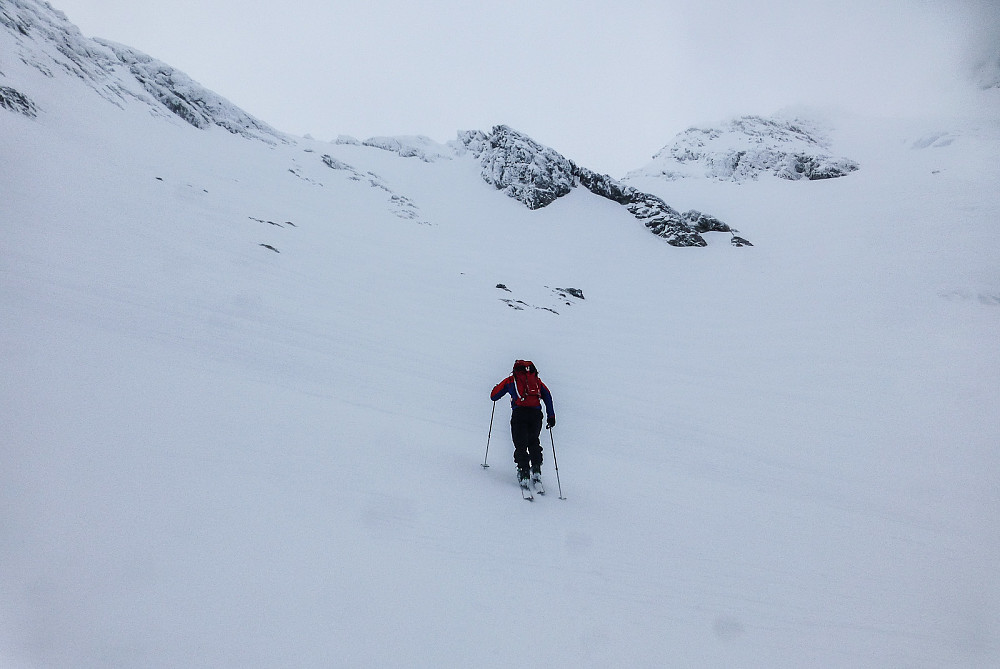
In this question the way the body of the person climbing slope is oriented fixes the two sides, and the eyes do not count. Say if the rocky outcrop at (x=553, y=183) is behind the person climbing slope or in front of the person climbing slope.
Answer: in front

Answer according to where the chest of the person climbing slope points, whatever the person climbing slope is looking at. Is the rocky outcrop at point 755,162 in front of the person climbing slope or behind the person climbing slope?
in front

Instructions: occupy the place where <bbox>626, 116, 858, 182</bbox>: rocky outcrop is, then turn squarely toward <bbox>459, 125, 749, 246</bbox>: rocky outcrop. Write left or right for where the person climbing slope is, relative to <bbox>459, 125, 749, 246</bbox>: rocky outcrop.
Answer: left

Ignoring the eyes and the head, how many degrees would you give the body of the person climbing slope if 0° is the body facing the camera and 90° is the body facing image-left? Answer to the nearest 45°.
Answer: approximately 180°

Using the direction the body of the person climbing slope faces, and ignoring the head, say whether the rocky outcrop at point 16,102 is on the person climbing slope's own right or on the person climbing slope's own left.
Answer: on the person climbing slope's own left

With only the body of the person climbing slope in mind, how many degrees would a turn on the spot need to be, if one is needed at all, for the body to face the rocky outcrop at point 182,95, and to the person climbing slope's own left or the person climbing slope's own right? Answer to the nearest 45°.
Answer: approximately 45° to the person climbing slope's own left
